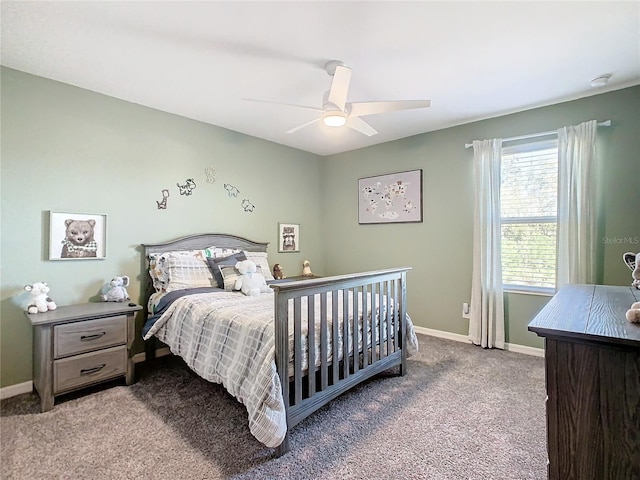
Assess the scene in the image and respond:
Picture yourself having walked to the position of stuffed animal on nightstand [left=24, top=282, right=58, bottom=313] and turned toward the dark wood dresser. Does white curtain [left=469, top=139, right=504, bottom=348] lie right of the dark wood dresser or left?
left

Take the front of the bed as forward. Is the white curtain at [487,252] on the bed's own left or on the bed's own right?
on the bed's own left

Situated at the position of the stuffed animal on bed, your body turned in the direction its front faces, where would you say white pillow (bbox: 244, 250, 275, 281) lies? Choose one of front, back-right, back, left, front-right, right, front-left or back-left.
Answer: back-left

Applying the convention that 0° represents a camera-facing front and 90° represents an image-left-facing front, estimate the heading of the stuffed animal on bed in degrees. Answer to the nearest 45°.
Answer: approximately 315°

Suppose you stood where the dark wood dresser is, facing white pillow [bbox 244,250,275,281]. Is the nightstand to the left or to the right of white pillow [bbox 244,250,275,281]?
left

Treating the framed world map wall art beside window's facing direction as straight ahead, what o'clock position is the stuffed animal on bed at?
The stuffed animal on bed is roughly at 12 o'clock from the framed world map wall art beside window.

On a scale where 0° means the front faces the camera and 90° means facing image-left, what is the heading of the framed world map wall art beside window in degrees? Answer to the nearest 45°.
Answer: approximately 45°
